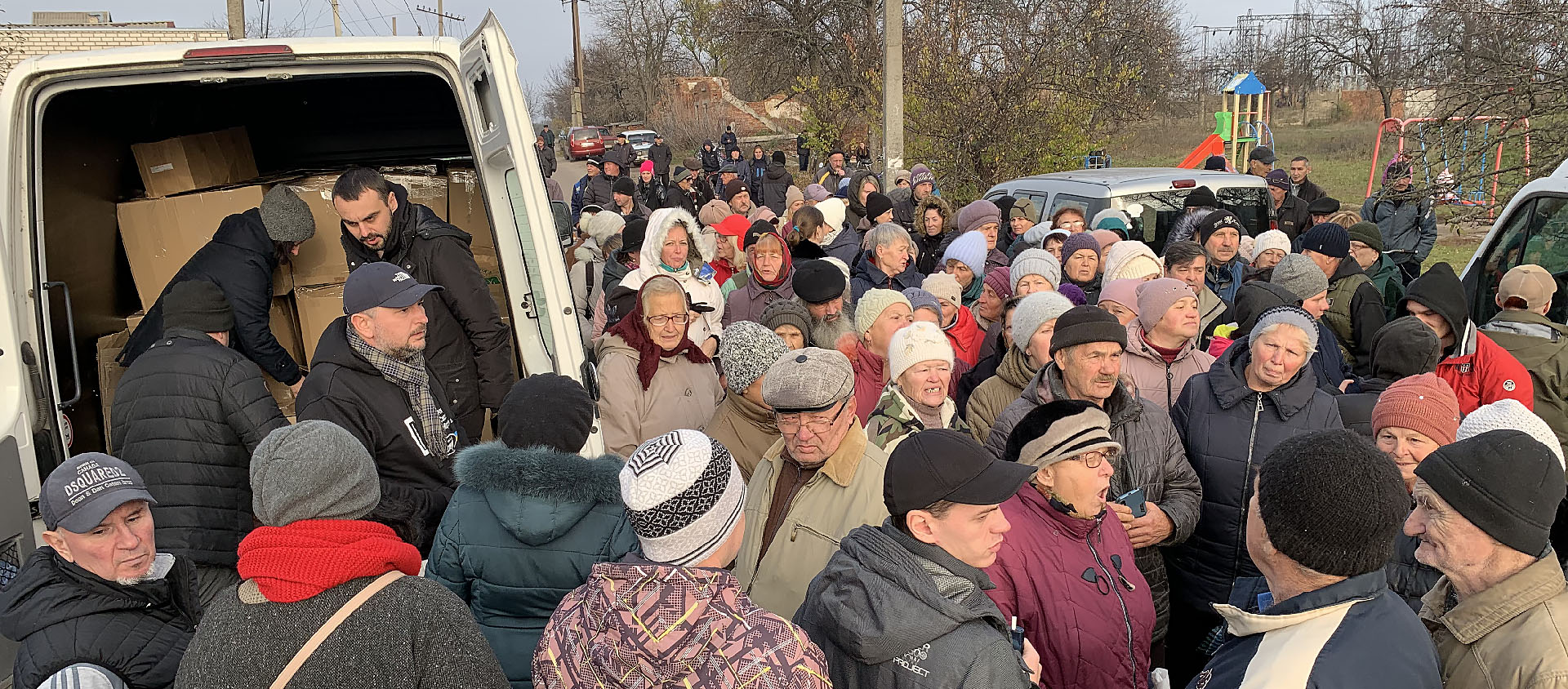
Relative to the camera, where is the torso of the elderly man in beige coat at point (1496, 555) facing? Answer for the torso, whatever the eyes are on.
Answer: to the viewer's left

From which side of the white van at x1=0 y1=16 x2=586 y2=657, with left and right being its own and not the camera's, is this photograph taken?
back

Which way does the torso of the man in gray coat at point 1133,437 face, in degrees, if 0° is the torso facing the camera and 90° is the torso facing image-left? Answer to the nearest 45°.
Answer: approximately 315°

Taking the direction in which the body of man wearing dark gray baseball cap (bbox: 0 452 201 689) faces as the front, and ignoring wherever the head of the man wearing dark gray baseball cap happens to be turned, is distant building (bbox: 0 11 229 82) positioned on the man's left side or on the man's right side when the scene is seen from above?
on the man's left side

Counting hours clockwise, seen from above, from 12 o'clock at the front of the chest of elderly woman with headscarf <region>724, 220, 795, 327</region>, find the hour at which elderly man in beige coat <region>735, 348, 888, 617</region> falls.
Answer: The elderly man in beige coat is roughly at 12 o'clock from the elderly woman with headscarf.
